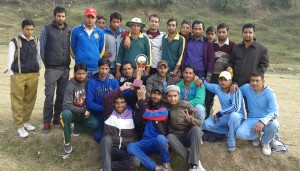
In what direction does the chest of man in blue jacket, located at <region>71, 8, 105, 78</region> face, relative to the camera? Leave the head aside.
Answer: toward the camera

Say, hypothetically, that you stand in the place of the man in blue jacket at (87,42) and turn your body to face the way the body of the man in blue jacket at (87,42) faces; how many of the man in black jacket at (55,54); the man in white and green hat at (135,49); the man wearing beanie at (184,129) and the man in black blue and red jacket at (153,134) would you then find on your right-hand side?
1

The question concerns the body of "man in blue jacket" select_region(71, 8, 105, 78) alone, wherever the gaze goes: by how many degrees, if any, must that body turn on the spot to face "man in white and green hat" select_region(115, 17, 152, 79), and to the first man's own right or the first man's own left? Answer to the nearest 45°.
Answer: approximately 90° to the first man's own left

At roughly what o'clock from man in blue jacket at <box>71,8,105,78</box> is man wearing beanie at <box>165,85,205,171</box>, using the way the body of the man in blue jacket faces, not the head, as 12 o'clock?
The man wearing beanie is roughly at 10 o'clock from the man in blue jacket.

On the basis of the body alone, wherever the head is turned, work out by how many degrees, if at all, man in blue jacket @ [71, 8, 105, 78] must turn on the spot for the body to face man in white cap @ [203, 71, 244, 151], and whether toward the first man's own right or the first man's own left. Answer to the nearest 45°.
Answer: approximately 90° to the first man's own left

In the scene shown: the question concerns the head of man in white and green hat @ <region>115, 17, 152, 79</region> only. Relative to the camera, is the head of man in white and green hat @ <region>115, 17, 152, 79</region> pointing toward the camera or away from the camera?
toward the camera

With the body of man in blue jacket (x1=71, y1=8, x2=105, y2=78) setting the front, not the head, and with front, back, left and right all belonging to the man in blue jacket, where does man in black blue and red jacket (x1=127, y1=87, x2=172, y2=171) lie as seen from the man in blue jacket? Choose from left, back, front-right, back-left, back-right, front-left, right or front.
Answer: front-left

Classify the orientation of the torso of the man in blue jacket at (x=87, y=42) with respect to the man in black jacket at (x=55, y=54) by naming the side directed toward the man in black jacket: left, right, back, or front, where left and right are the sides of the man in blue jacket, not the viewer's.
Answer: right

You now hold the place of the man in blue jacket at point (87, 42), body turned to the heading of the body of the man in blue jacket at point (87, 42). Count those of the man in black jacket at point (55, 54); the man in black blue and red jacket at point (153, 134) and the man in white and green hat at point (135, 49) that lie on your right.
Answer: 1
